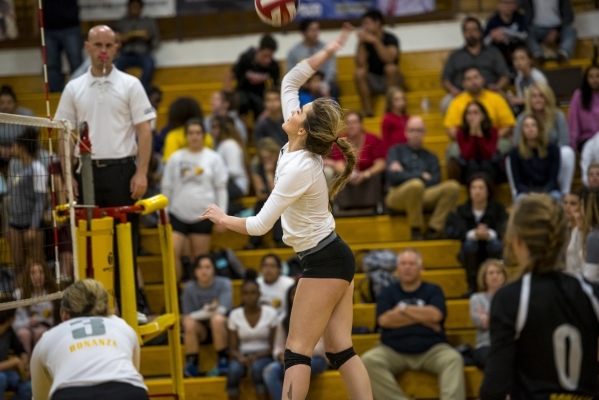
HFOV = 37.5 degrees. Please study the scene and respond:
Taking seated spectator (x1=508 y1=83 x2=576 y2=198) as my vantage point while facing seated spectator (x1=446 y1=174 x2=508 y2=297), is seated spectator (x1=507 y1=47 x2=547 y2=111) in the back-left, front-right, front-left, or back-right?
back-right

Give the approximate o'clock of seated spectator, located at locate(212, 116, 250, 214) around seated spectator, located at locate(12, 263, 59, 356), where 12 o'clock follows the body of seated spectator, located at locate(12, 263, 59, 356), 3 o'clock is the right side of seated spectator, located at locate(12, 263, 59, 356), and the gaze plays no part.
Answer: seated spectator, located at locate(212, 116, 250, 214) is roughly at 8 o'clock from seated spectator, located at locate(12, 263, 59, 356).

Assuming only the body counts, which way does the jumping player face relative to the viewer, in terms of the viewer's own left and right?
facing to the left of the viewer

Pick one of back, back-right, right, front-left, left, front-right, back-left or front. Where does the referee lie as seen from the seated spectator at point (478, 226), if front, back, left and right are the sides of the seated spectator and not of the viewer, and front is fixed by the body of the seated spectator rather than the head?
front-right

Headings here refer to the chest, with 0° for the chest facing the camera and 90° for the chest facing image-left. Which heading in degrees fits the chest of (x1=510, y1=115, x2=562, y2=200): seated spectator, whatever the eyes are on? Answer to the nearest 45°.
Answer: approximately 0°

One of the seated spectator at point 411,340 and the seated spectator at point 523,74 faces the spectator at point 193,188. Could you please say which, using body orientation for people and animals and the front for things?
the seated spectator at point 523,74

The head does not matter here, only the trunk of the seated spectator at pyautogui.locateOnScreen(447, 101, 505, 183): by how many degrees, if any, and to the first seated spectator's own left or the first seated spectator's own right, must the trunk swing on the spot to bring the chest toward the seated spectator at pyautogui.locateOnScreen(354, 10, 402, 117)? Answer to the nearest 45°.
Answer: approximately 135° to the first seated spectator's own right

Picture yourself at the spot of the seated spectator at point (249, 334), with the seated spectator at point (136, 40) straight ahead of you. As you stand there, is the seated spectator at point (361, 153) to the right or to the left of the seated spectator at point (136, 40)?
right

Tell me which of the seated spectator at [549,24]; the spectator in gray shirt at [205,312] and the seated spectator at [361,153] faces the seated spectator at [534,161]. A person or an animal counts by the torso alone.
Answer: the seated spectator at [549,24]

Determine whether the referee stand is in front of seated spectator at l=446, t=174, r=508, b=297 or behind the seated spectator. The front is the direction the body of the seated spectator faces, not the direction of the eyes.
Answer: in front
